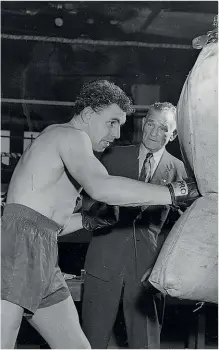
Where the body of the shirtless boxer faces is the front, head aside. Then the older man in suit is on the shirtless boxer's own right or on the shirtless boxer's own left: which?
on the shirtless boxer's own left

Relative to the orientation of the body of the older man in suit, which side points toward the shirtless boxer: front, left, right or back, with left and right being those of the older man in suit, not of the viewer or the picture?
front

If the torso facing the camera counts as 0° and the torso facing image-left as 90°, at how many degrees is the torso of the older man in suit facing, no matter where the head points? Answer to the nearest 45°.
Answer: approximately 0°

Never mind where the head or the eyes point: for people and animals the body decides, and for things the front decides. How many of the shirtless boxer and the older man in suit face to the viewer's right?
1

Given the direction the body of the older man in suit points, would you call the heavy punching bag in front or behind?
in front

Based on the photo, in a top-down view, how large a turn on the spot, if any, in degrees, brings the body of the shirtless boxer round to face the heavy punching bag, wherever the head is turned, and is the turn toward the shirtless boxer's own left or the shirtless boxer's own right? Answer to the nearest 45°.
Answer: approximately 45° to the shirtless boxer's own right

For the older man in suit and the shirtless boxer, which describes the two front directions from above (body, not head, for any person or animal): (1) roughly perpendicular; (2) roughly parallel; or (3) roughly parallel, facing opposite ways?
roughly perpendicular

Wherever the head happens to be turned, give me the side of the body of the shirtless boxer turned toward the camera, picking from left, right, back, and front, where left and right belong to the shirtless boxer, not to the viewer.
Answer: right
